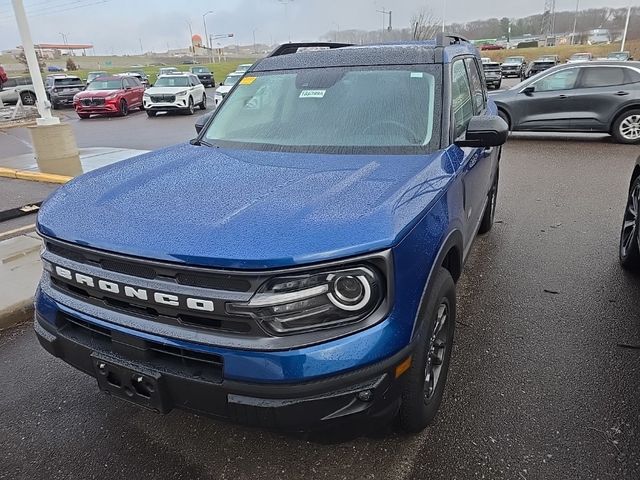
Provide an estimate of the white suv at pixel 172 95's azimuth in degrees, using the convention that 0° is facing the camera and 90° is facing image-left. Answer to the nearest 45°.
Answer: approximately 45°

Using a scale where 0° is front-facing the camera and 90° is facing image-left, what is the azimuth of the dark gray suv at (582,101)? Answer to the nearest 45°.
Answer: approximately 90°

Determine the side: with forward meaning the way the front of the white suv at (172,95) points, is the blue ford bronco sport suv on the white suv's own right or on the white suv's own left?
on the white suv's own left

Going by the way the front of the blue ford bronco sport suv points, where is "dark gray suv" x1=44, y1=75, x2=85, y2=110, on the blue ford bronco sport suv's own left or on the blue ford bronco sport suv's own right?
on the blue ford bronco sport suv's own right

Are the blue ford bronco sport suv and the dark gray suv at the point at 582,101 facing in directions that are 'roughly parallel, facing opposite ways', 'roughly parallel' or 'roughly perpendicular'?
roughly perpendicular

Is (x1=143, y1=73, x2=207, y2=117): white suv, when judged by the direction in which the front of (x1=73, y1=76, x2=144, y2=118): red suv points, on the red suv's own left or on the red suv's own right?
on the red suv's own left

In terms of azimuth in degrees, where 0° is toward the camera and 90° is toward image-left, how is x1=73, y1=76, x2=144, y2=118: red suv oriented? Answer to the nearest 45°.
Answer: approximately 45°

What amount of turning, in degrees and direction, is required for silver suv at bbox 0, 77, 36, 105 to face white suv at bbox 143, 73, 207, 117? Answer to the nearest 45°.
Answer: approximately 135° to its left

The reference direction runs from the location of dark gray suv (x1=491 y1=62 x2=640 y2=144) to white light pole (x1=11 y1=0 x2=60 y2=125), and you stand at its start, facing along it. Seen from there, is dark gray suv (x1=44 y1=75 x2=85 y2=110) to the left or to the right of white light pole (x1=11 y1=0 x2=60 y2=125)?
right
